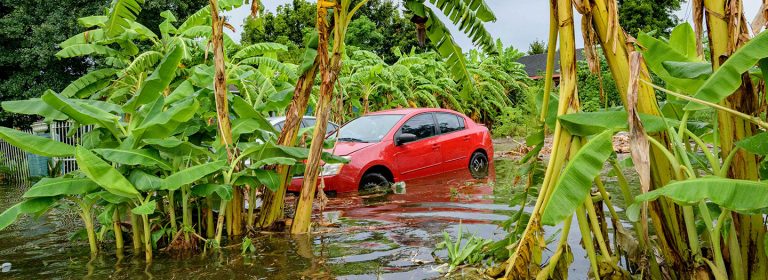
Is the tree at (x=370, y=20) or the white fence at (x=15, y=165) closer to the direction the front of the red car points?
the white fence

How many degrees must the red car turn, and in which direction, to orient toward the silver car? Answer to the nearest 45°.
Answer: approximately 90° to its right

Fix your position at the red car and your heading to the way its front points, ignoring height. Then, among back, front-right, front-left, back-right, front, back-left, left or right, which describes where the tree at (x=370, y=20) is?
back-right

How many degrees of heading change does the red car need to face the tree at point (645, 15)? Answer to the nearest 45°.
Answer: approximately 180°

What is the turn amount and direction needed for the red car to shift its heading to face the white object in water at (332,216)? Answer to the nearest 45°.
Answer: approximately 45° to its left

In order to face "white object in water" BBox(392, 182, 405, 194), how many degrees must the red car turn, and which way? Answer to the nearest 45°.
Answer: approximately 45° to its left

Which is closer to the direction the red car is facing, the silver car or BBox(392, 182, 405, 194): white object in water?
the white object in water

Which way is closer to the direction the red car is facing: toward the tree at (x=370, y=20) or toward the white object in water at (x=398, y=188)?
the white object in water

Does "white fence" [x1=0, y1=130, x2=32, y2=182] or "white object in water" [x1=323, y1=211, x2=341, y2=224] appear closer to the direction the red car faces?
the white object in water

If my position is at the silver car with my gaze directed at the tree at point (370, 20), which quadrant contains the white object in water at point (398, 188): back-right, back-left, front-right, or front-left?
back-right

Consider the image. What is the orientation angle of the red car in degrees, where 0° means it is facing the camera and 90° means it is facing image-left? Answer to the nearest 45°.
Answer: approximately 45°

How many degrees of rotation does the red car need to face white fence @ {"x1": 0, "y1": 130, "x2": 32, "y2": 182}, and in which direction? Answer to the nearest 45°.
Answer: approximately 90° to its right

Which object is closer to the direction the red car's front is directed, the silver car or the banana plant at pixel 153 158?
the banana plant
